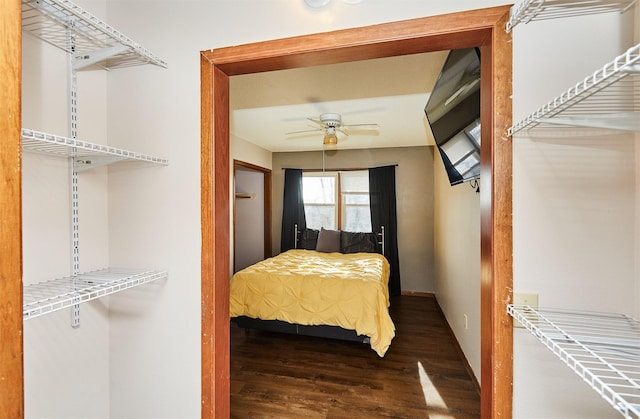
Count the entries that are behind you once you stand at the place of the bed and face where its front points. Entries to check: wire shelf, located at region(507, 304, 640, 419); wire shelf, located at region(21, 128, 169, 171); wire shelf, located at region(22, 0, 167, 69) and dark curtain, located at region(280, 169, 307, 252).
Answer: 1

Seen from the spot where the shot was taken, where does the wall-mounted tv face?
facing the viewer and to the left of the viewer

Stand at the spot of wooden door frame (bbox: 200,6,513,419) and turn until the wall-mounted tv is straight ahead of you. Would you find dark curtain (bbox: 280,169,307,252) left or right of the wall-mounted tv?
left

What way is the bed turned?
toward the camera

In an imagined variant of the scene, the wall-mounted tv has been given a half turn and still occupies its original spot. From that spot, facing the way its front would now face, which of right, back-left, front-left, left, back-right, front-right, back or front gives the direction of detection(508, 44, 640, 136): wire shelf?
back-right

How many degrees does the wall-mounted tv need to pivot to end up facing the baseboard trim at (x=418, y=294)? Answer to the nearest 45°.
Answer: approximately 135° to its right

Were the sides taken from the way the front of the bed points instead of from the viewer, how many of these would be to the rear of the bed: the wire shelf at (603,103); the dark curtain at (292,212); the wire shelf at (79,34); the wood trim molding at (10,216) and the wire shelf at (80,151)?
1

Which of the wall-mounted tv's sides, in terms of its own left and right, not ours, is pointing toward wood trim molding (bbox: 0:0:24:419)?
front

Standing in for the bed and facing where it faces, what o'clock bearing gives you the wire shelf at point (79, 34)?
The wire shelf is roughly at 1 o'clock from the bed.

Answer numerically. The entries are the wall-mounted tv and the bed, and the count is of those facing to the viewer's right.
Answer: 0

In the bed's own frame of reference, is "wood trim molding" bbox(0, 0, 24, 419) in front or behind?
in front

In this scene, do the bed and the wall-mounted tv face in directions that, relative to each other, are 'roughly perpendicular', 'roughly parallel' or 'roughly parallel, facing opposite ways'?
roughly perpendicular

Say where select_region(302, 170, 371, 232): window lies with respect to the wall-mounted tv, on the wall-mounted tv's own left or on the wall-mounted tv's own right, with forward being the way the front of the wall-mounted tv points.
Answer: on the wall-mounted tv's own right
